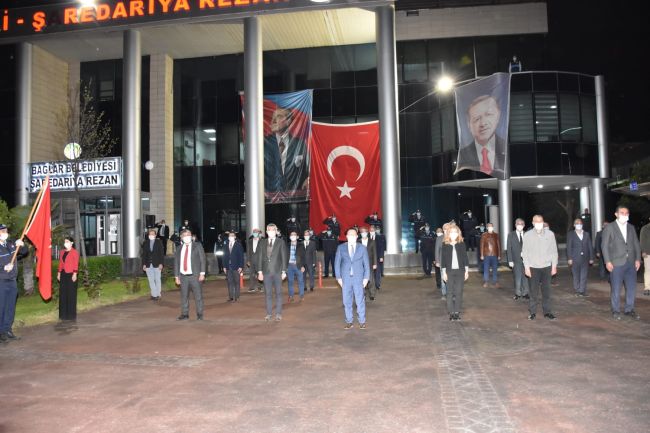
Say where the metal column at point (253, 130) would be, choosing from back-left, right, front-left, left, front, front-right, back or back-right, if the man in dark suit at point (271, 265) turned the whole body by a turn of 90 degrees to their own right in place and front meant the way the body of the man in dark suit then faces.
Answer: right

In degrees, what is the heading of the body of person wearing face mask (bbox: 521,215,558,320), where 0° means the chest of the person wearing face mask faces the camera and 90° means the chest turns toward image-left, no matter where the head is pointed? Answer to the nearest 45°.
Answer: approximately 0°

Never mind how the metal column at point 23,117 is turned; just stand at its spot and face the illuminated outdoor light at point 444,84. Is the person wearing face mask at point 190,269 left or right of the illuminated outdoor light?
right

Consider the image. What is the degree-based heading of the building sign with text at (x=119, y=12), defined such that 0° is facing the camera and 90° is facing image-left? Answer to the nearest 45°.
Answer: approximately 0°

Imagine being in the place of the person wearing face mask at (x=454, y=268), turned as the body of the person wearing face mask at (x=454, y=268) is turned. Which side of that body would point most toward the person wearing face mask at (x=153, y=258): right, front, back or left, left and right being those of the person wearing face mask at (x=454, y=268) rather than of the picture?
right

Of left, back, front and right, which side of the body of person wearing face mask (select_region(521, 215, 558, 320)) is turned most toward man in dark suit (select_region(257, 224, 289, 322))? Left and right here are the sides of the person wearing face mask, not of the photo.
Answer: right

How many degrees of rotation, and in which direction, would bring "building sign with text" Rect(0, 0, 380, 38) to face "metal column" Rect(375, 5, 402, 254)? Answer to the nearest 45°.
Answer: approximately 90° to its left

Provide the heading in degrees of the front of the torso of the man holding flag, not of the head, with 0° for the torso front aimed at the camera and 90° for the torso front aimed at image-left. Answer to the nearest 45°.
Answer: approximately 315°

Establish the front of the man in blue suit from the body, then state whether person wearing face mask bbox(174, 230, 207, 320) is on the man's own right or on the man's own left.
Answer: on the man's own right
